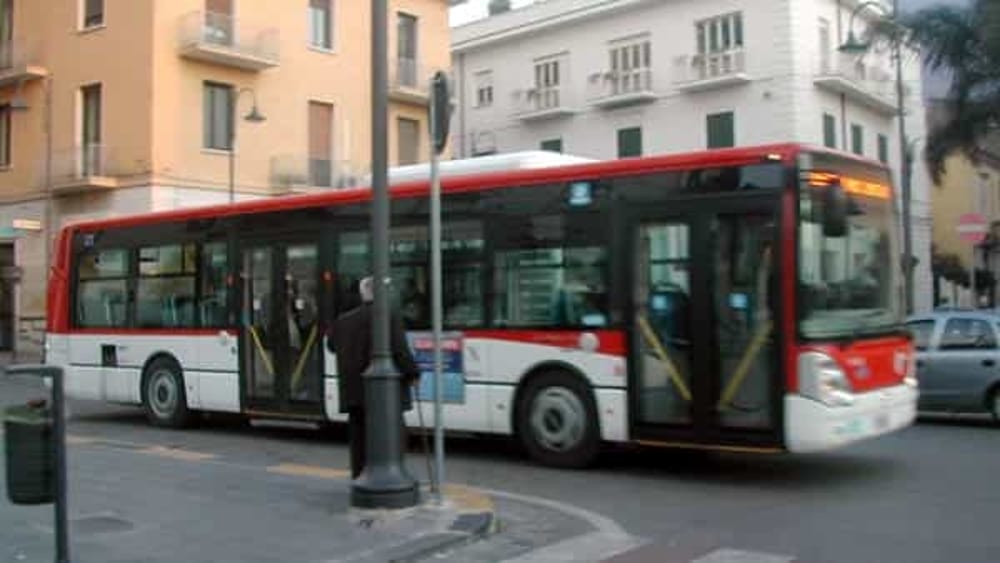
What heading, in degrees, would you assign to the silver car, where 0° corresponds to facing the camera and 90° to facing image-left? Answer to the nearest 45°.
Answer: approximately 90°

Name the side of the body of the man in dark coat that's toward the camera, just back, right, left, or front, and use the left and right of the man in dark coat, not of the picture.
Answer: back

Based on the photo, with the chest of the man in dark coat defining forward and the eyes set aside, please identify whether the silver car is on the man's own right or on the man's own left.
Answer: on the man's own right

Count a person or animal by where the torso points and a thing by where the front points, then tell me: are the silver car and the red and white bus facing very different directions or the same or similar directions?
very different directions

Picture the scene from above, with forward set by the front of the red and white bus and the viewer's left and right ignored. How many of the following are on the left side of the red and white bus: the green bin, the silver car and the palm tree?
2

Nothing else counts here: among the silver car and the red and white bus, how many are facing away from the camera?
0

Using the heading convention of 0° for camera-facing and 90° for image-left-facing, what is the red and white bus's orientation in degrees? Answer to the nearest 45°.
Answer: approximately 315°

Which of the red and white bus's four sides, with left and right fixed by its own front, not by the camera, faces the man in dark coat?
right

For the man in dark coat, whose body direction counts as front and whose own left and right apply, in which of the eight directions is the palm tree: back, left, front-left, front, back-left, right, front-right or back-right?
front-right

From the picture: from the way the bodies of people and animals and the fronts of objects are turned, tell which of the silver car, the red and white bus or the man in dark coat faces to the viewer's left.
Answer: the silver car

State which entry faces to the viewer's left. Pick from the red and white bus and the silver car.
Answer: the silver car
